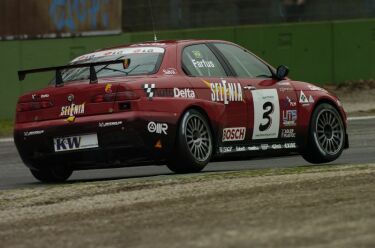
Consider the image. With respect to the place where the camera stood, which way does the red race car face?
facing away from the viewer and to the right of the viewer
